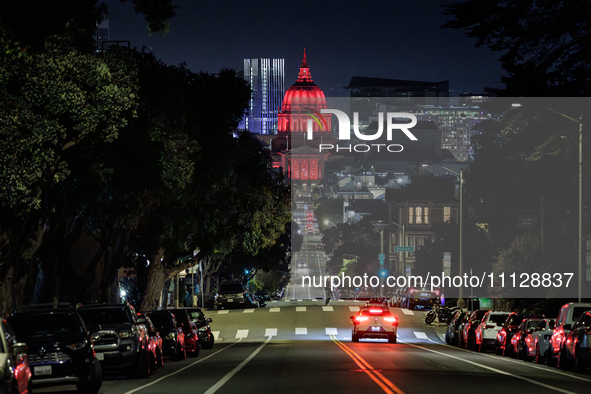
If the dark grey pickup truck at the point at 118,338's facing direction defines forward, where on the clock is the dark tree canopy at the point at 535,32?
The dark tree canopy is roughly at 8 o'clock from the dark grey pickup truck.

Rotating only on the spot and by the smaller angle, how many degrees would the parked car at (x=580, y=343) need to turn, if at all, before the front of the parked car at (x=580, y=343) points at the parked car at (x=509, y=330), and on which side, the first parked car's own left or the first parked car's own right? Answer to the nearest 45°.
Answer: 0° — it already faces it

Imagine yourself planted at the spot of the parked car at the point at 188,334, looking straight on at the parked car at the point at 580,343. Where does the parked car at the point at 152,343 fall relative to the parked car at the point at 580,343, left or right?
right

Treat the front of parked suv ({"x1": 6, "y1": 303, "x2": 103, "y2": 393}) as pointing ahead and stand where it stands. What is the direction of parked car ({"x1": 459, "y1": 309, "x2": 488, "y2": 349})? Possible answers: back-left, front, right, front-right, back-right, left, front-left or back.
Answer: back-left

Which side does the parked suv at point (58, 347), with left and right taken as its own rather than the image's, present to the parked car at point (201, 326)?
back

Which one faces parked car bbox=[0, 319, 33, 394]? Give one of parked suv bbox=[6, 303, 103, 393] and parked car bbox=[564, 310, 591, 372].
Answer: the parked suv

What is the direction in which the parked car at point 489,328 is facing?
away from the camera

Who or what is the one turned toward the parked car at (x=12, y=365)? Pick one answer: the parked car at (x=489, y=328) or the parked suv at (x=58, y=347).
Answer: the parked suv

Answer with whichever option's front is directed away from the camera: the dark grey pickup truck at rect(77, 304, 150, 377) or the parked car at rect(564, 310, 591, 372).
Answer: the parked car

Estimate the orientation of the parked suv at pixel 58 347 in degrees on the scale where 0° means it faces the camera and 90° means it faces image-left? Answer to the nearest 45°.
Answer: approximately 0°

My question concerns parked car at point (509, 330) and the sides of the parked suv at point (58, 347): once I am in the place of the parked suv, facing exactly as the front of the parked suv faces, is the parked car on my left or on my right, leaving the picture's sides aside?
on my left

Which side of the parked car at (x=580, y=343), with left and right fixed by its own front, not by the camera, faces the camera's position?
back
